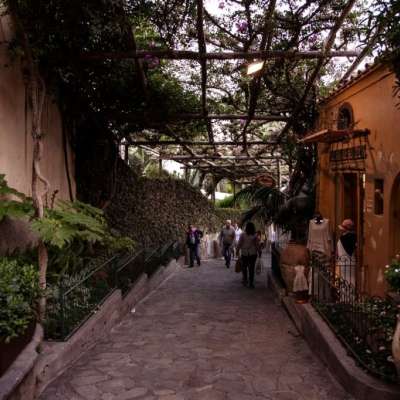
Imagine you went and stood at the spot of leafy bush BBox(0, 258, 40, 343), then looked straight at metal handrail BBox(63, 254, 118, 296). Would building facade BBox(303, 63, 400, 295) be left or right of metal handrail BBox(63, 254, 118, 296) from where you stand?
right

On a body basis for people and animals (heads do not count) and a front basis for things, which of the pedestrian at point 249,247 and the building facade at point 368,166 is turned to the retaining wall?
the building facade

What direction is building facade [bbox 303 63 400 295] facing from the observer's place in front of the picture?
facing the viewer and to the left of the viewer

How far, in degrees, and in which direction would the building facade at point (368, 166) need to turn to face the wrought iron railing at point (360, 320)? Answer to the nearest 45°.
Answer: approximately 45° to its left

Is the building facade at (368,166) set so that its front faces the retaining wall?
yes
